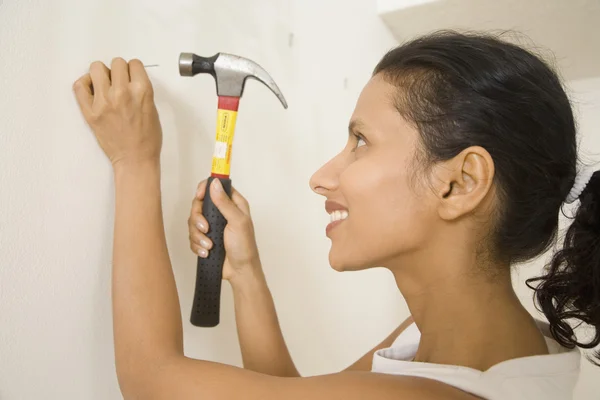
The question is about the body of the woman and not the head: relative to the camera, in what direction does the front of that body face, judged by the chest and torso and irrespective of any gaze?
to the viewer's left

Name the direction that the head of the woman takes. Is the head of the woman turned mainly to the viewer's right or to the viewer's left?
to the viewer's left
